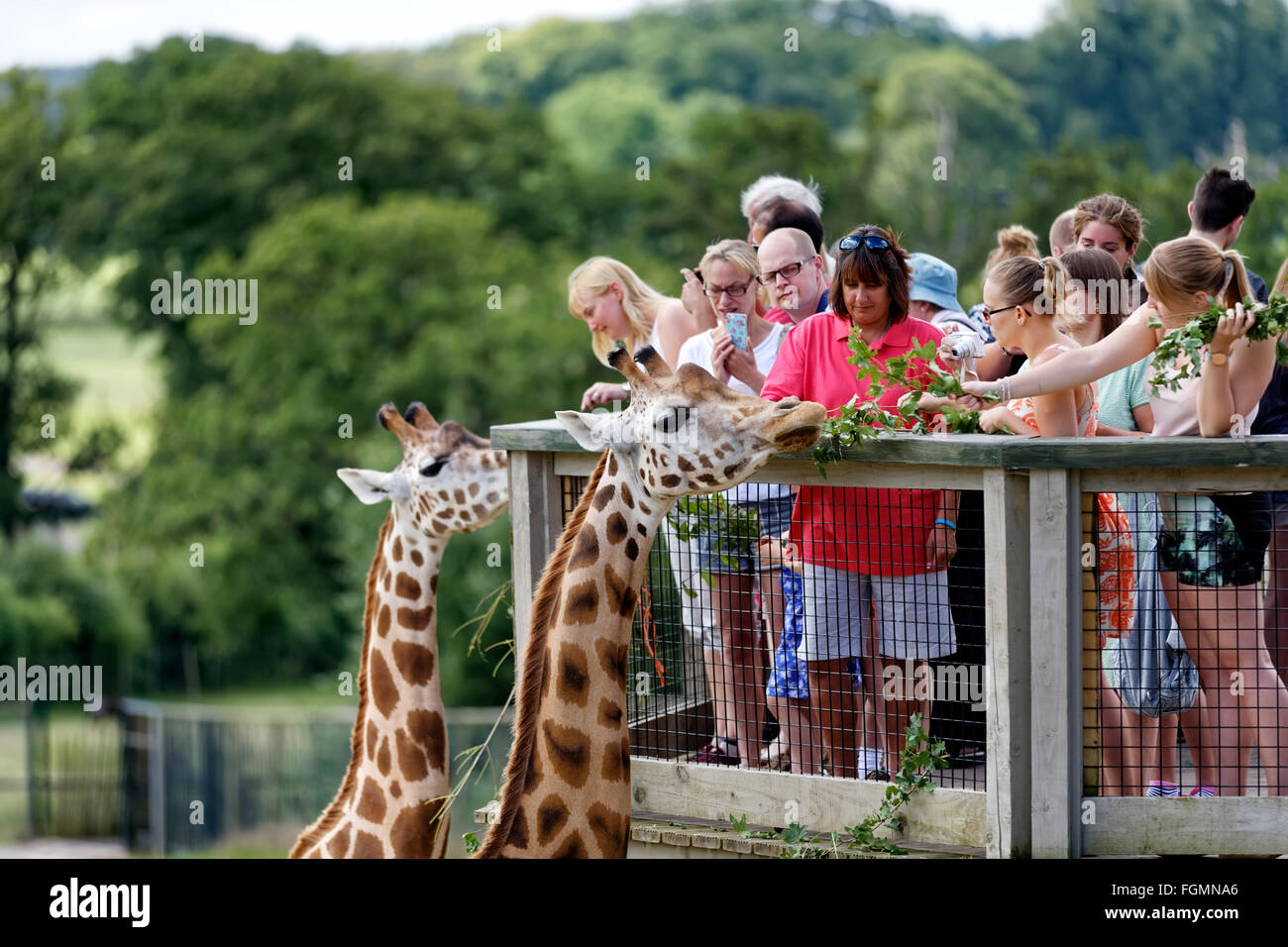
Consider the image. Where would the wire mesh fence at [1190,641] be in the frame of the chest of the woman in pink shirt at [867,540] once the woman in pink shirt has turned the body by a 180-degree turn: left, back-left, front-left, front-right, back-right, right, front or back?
right

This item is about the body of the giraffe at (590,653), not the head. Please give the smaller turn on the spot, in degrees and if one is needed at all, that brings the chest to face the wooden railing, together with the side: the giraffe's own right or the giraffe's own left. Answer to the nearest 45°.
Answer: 0° — it already faces it

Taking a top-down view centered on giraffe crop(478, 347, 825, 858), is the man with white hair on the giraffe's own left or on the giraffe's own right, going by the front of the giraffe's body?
on the giraffe's own left

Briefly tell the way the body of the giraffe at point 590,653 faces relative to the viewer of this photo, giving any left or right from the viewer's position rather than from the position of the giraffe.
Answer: facing to the right of the viewer

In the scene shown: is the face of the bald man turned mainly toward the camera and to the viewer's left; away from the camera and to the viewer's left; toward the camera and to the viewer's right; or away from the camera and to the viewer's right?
toward the camera and to the viewer's left

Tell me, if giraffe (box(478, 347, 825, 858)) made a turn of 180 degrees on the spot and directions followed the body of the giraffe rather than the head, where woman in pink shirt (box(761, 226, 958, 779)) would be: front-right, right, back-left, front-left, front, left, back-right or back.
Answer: back

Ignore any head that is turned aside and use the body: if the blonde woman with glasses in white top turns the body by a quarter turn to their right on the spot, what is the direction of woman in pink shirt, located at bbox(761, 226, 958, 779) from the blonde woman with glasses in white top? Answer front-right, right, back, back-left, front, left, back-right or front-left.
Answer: back-left

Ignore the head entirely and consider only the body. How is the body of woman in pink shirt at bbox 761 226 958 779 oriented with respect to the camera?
toward the camera

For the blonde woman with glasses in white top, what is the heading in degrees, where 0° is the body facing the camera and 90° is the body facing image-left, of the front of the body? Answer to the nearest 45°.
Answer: approximately 0°

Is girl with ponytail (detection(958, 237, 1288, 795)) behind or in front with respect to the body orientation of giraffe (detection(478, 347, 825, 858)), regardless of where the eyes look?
in front

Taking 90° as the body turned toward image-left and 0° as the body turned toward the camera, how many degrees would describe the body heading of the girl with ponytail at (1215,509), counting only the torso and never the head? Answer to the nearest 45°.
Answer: approximately 45°

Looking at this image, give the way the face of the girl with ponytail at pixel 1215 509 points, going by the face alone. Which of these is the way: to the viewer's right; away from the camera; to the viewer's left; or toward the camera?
to the viewer's left

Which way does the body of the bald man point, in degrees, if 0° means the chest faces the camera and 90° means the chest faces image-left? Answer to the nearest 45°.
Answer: approximately 45°
